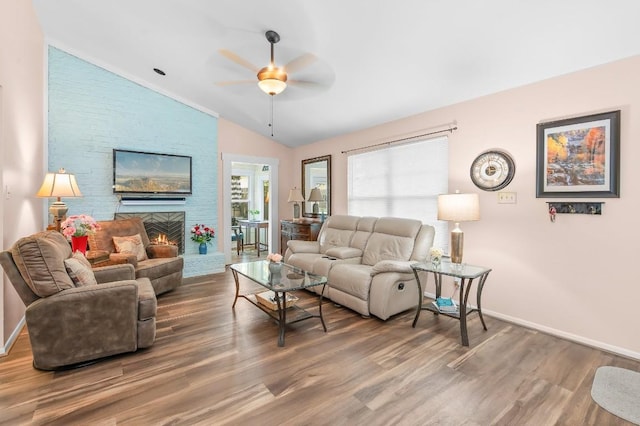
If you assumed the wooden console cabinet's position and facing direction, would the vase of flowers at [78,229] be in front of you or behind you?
in front

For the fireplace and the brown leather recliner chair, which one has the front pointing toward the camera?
the fireplace

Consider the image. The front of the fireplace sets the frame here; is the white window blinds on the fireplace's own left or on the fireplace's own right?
on the fireplace's own left

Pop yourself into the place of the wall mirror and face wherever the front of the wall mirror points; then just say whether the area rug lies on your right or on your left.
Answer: on your left

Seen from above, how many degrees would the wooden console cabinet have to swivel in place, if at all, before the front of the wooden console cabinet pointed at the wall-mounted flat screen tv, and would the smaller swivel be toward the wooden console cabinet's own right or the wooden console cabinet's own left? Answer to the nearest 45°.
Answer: approximately 45° to the wooden console cabinet's own right

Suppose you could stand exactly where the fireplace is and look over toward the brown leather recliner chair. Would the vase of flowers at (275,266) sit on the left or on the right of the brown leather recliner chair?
left

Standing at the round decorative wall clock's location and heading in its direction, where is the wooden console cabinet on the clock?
The wooden console cabinet is roughly at 2 o'clock from the round decorative wall clock.

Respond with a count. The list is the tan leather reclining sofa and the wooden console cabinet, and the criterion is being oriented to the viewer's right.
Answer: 0

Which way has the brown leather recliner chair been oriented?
to the viewer's right

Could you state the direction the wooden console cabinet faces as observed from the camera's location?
facing the viewer and to the left of the viewer

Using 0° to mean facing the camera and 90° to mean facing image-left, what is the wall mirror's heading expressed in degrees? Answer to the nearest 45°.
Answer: approximately 45°

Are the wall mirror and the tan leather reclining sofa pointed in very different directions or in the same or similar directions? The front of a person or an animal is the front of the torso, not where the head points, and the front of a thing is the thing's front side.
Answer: same or similar directions

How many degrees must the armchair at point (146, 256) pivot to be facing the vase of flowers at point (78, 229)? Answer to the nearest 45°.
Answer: approximately 90° to its right

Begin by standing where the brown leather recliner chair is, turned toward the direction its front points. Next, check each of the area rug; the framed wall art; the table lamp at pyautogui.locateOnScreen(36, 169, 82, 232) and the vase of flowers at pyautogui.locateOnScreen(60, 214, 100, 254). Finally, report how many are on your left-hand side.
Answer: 2

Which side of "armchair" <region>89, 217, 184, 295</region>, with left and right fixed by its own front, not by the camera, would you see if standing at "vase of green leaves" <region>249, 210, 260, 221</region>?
left

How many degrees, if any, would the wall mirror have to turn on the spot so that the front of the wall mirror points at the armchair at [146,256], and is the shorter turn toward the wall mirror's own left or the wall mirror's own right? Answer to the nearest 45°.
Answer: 0° — it already faces it

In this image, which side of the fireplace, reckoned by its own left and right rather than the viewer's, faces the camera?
front

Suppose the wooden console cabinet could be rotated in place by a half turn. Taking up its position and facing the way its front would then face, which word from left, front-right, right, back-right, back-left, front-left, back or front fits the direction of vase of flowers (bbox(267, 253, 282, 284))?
back-right

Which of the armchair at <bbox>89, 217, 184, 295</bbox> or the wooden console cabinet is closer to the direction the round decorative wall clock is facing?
the armchair
